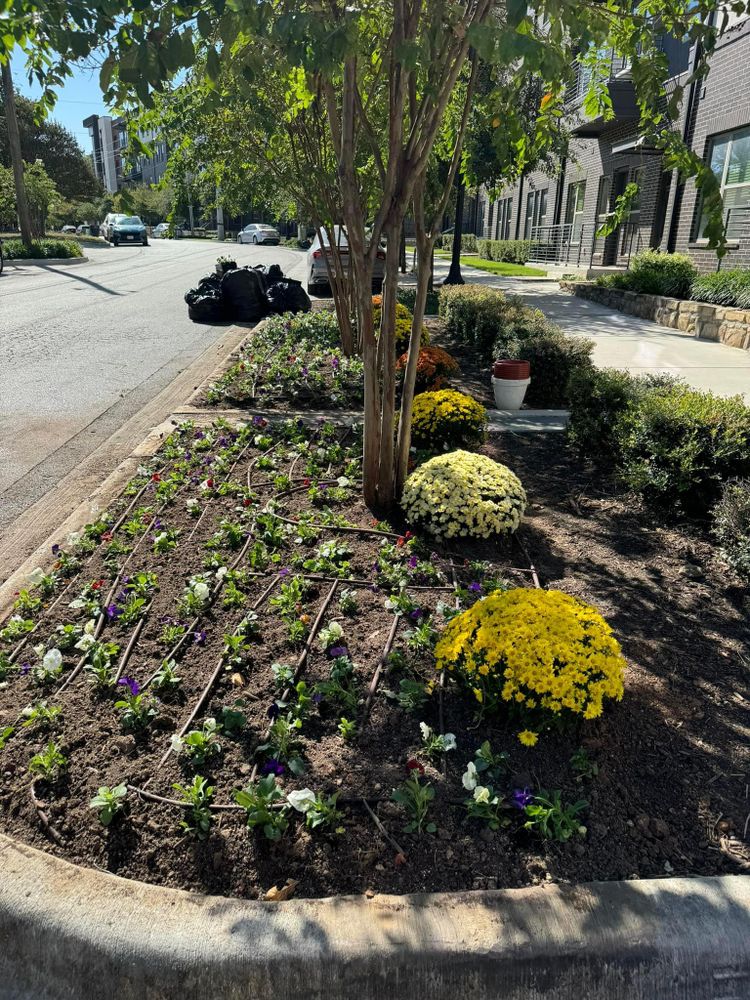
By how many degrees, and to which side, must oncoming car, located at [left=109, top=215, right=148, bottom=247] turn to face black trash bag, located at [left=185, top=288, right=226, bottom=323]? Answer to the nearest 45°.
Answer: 0° — it already faces it

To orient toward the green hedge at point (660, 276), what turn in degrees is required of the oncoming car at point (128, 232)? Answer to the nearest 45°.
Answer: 0° — it already faces it

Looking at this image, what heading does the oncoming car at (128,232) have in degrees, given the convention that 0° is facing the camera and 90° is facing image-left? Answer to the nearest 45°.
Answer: approximately 0°

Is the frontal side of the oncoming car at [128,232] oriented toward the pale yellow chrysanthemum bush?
yes

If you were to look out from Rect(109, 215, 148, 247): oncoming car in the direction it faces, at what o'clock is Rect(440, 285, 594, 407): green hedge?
The green hedge is roughly at 12 o'clock from the oncoming car.

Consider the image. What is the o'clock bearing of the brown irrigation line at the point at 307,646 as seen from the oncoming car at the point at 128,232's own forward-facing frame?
The brown irrigation line is roughly at 12 o'clock from the oncoming car.

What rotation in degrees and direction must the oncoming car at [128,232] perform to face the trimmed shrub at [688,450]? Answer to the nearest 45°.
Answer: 0° — it already faces it

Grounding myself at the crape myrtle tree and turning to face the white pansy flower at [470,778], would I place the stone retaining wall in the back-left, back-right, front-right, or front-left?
back-left

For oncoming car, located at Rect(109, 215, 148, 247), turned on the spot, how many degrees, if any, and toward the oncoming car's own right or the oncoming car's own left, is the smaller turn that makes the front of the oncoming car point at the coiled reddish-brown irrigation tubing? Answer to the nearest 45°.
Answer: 0° — it already faces it
